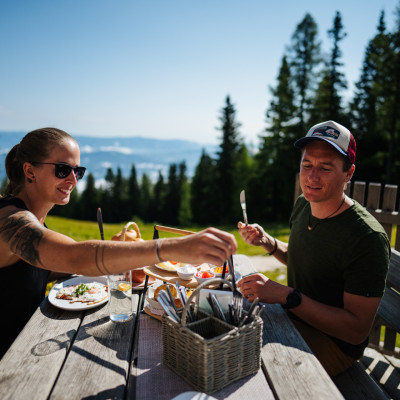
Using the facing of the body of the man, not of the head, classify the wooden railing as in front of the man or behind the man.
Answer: behind

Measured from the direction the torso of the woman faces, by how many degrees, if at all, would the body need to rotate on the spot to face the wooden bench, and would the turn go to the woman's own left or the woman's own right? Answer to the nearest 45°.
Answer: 0° — they already face it

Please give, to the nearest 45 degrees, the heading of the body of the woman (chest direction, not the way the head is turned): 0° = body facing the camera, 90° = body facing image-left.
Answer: approximately 270°

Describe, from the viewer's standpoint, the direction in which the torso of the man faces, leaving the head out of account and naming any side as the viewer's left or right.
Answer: facing the viewer and to the left of the viewer

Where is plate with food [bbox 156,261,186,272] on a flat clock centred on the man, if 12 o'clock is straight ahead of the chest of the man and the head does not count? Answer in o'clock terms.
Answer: The plate with food is roughly at 1 o'clock from the man.

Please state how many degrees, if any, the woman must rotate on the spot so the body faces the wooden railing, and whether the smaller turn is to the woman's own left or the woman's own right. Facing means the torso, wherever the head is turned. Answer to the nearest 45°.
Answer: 0° — they already face it

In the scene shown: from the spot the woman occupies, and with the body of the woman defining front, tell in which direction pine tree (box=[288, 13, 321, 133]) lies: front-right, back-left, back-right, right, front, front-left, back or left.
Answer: front-left

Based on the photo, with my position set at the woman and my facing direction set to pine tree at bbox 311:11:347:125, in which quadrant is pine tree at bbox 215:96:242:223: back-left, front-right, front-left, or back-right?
front-left

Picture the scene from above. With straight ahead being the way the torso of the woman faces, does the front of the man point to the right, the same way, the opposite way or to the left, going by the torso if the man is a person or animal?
the opposite way

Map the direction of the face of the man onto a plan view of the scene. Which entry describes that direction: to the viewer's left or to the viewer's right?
to the viewer's left

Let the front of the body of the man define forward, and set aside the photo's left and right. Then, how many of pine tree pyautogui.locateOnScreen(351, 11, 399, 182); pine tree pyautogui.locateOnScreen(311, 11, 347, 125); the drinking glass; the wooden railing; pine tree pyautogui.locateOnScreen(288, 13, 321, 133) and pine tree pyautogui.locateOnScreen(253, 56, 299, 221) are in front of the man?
1
